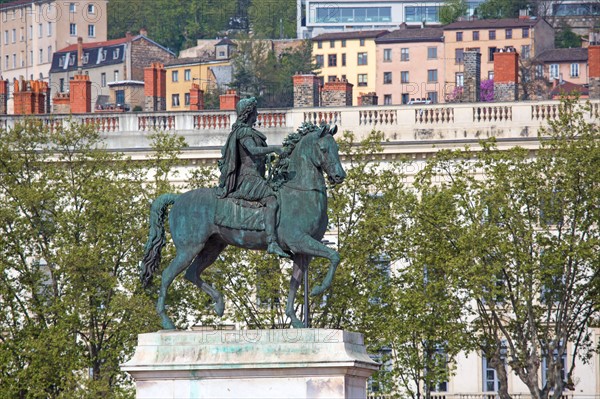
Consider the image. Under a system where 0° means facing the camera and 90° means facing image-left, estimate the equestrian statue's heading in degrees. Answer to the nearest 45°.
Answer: approximately 270°
